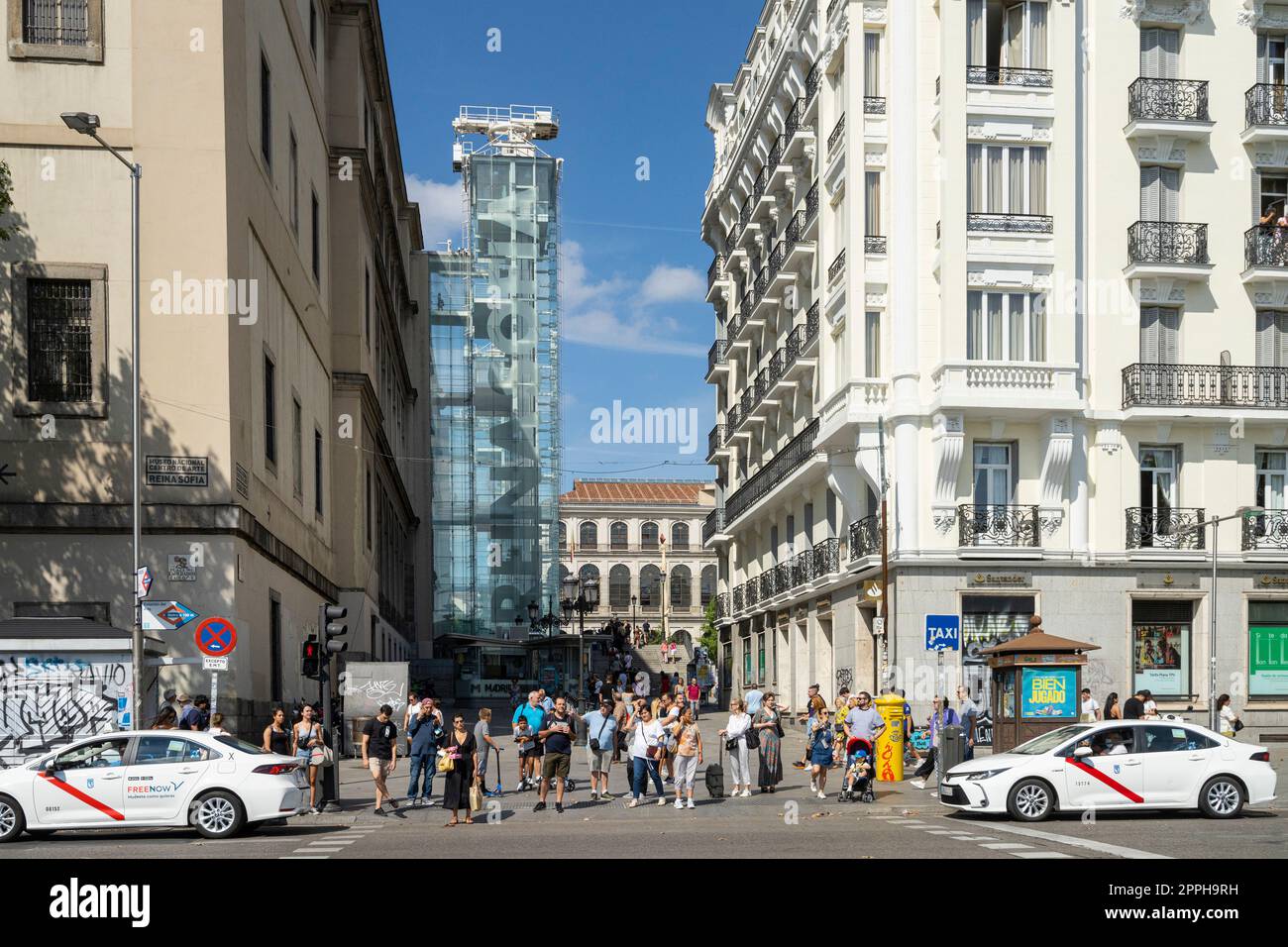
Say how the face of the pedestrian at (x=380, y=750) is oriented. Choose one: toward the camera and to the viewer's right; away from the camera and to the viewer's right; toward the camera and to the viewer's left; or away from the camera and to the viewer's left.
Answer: toward the camera and to the viewer's right

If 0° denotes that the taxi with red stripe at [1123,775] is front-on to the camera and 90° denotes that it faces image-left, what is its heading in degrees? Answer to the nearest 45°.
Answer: approximately 90°

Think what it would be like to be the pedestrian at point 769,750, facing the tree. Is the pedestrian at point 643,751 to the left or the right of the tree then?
left

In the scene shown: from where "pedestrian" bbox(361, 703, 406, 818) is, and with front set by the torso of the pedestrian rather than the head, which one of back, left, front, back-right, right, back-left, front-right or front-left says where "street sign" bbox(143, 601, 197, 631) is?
right

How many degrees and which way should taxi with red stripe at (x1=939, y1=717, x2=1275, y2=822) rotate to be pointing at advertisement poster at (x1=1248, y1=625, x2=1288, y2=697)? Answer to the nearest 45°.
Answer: approximately 90° to its right

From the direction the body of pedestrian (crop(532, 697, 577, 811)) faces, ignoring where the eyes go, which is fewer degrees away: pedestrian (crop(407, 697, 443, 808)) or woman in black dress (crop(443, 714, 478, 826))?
the woman in black dress

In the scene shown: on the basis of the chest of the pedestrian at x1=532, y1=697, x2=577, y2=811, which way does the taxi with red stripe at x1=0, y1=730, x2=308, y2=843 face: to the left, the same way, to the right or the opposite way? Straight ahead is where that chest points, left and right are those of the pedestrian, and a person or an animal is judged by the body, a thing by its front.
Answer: to the right
